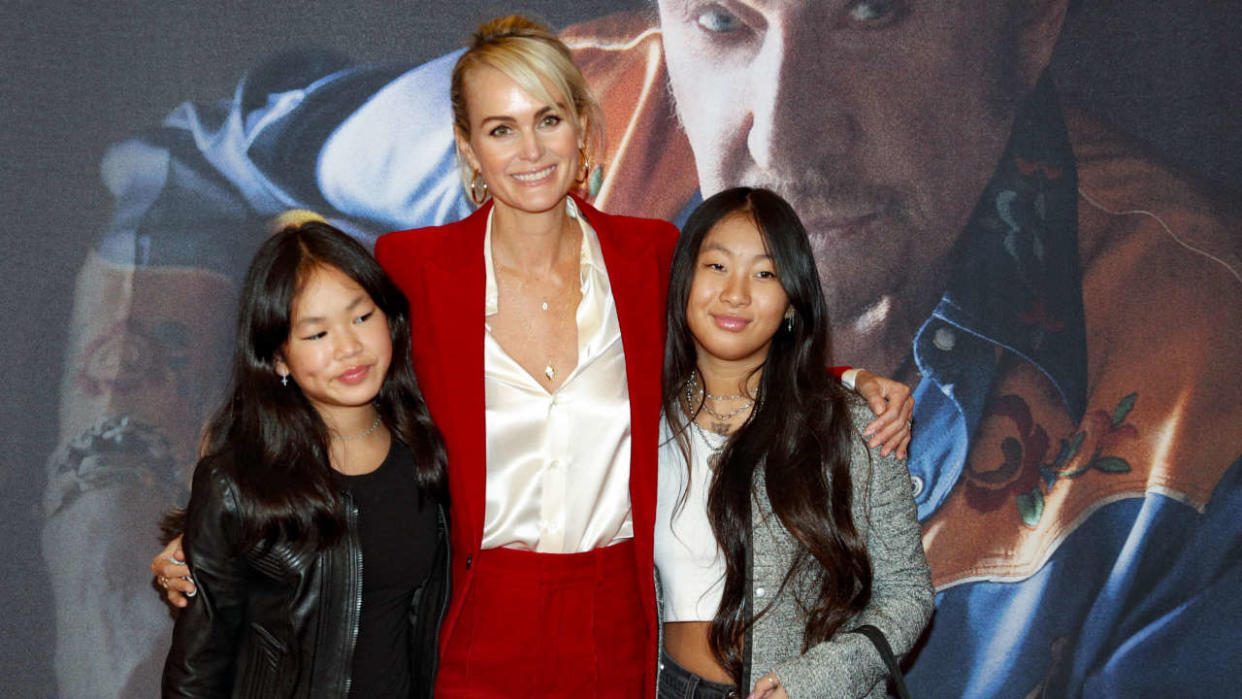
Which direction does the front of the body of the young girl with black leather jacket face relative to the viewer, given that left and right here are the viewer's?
facing the viewer and to the right of the viewer
